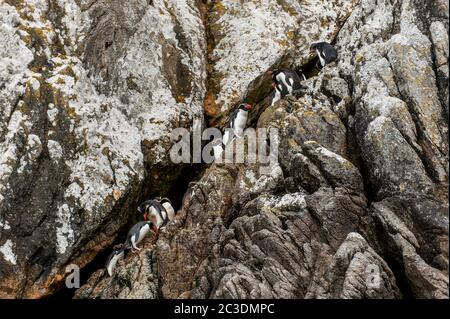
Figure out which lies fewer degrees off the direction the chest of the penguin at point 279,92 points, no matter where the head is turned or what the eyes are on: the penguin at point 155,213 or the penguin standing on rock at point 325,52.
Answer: the penguin

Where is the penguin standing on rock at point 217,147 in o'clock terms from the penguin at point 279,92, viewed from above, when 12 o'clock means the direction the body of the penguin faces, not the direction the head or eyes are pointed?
The penguin standing on rock is roughly at 1 o'clock from the penguin.

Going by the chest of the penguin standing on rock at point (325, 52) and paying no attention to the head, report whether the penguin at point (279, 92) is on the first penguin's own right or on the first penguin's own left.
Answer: on the first penguin's own left

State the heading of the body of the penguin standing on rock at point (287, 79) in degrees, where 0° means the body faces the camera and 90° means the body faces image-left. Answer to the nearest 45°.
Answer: approximately 90°

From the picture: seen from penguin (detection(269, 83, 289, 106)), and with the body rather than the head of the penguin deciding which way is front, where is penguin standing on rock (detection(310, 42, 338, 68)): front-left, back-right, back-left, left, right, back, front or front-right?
back

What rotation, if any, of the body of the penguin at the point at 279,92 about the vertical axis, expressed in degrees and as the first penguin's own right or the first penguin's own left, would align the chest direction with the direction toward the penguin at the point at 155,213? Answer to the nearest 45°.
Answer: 0° — it already faces it

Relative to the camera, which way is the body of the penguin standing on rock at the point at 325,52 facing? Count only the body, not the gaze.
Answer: to the viewer's left
